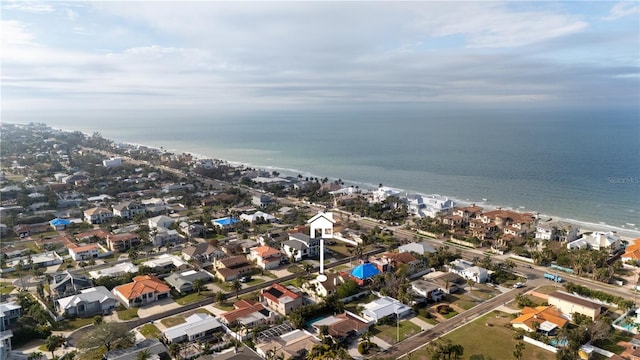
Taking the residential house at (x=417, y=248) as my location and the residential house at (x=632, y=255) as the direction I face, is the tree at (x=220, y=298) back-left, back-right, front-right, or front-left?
back-right

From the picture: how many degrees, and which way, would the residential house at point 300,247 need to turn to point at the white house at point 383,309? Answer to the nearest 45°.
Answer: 0° — it already faces it

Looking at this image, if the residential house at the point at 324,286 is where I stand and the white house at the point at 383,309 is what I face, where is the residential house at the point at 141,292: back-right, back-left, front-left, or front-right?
back-right
